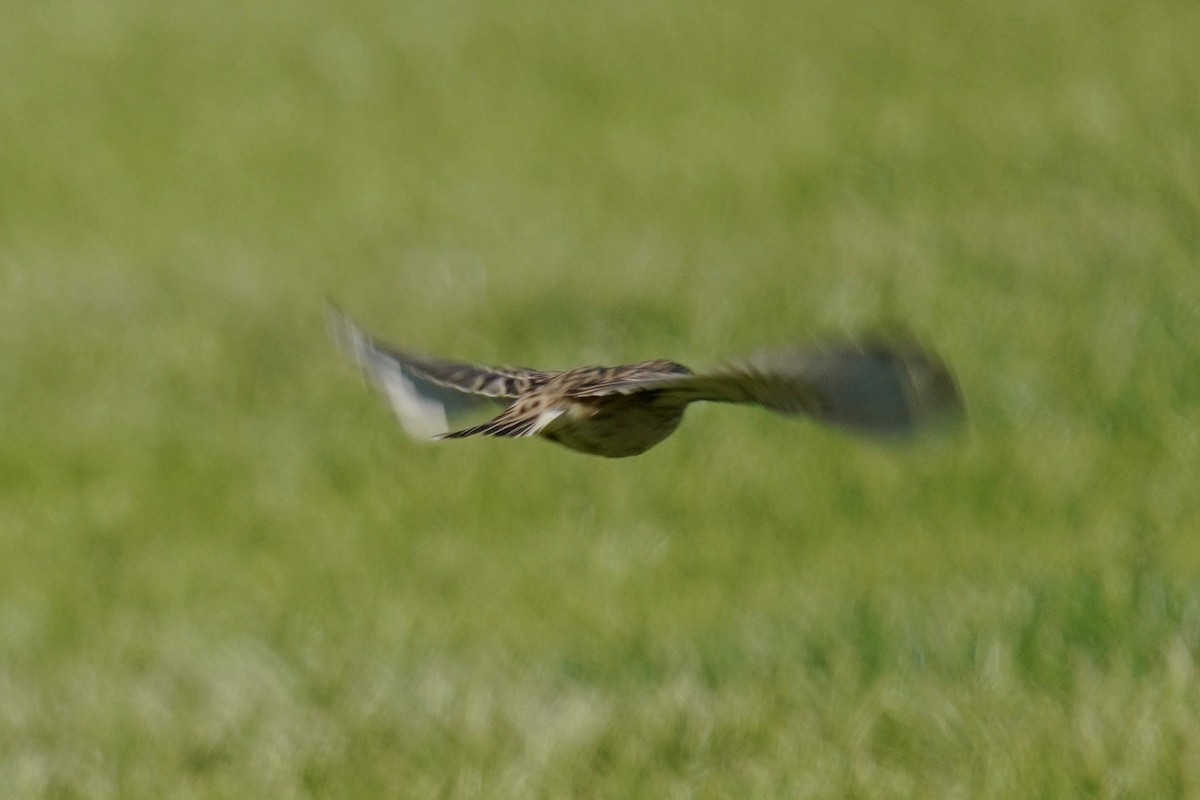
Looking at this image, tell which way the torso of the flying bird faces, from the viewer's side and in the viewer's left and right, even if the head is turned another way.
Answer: facing away from the viewer and to the right of the viewer
